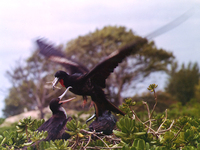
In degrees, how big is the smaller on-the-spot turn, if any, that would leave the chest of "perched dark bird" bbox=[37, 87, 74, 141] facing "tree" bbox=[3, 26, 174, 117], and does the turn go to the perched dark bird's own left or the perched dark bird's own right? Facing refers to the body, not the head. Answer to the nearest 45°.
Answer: approximately 90° to the perched dark bird's own left

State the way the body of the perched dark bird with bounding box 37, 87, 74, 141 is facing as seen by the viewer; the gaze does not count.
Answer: to the viewer's right

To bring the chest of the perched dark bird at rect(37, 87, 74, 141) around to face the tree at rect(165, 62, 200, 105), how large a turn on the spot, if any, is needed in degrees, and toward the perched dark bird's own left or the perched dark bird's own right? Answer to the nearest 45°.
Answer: approximately 45° to the perched dark bird's own left
